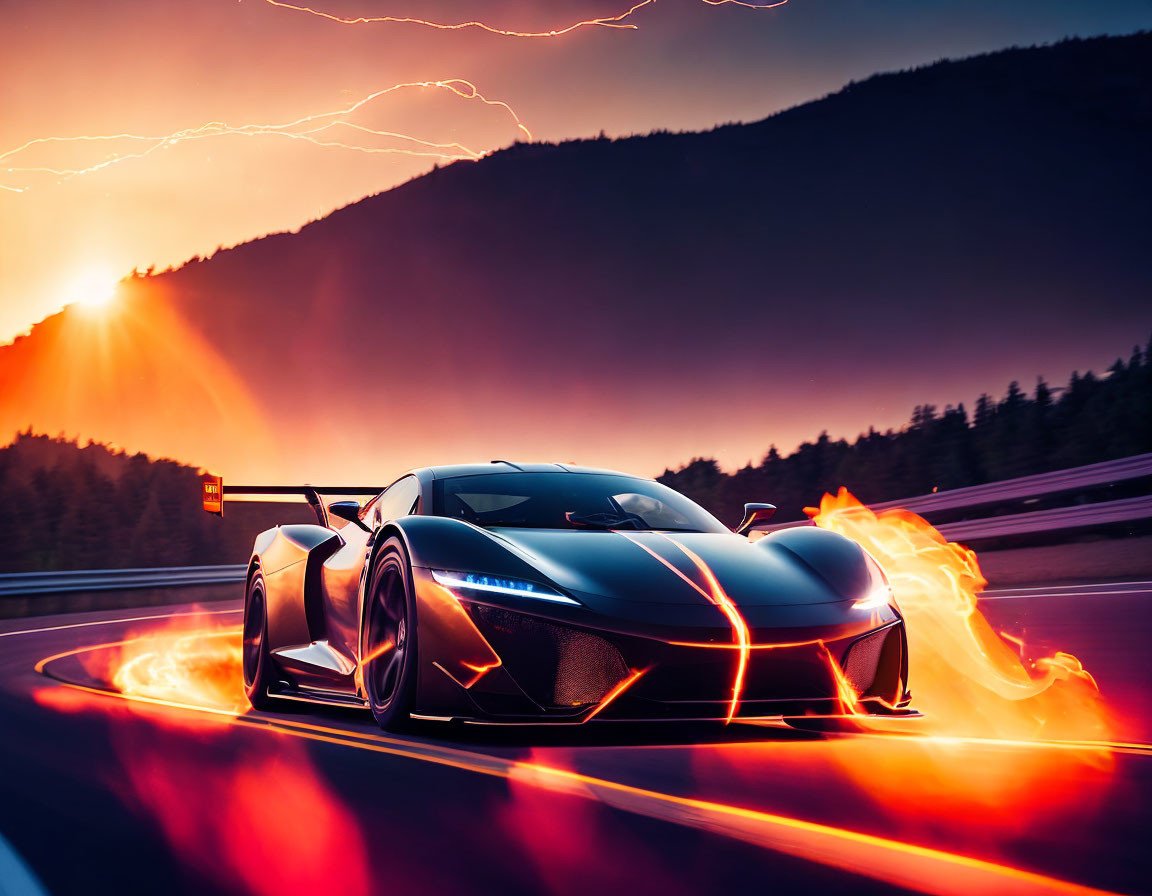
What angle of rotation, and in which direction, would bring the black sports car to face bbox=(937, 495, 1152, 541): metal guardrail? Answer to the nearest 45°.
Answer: approximately 90° to its left

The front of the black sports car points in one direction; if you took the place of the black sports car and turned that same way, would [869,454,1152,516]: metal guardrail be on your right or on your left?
on your left

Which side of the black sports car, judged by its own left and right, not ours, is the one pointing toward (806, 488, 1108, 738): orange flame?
left

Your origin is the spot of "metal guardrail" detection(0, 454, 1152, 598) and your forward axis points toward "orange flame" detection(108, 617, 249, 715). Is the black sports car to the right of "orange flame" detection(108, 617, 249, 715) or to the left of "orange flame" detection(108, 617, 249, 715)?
left

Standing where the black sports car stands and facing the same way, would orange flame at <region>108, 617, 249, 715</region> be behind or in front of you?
behind

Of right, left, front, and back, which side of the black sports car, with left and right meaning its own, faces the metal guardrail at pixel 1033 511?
left

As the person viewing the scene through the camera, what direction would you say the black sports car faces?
facing the viewer and to the right of the viewer
